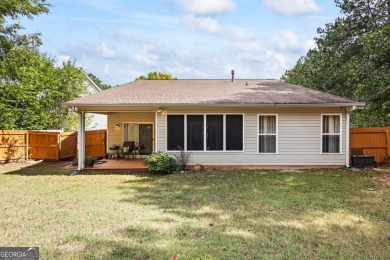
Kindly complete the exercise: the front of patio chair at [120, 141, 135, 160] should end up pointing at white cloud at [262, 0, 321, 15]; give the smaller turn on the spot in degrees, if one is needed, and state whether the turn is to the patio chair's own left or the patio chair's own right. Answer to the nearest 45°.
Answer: approximately 135° to the patio chair's own left

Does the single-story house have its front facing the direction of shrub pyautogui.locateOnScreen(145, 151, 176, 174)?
no

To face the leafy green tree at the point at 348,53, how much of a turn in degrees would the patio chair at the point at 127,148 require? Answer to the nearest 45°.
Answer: approximately 135° to its left

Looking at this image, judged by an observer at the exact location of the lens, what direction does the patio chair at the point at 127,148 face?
facing the viewer and to the left of the viewer

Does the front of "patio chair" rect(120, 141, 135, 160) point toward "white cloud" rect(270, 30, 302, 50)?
no

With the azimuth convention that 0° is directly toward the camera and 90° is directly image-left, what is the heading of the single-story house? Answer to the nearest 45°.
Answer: approximately 180°

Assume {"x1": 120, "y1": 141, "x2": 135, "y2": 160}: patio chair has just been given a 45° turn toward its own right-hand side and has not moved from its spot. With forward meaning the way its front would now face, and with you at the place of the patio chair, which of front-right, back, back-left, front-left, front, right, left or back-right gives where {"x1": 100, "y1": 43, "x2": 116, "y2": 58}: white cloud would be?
right
